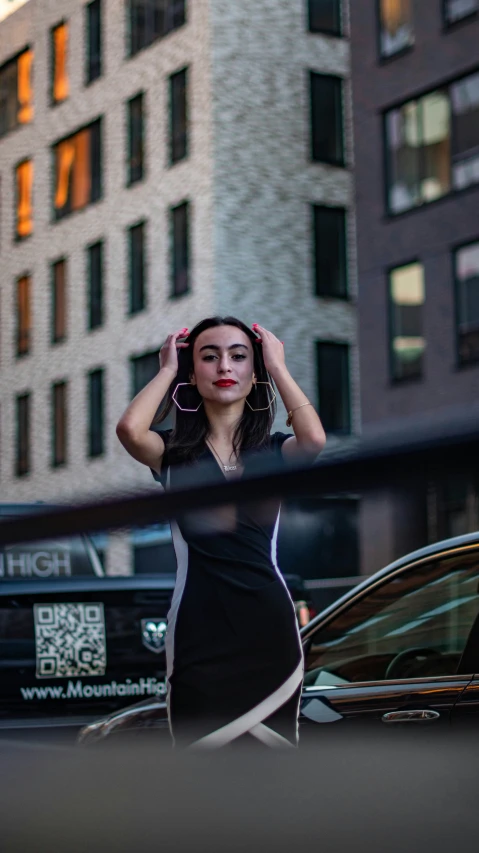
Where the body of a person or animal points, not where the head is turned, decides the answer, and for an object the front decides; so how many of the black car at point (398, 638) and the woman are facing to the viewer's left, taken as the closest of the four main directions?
1

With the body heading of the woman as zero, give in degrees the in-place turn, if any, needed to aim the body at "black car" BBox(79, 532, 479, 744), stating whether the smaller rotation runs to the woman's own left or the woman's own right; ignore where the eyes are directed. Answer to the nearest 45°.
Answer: approximately 180°

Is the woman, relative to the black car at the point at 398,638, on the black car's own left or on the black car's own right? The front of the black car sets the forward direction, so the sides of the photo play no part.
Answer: on the black car's own left

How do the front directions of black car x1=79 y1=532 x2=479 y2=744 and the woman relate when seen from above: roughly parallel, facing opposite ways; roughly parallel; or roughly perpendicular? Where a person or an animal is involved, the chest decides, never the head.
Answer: roughly perpendicular

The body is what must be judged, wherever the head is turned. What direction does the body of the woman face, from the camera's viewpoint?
toward the camera

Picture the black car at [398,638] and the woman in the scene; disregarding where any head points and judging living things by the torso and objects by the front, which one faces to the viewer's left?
the black car

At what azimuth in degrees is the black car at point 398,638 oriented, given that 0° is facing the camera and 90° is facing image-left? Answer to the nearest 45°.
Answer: approximately 90°

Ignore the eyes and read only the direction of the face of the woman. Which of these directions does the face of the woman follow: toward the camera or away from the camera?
toward the camera
